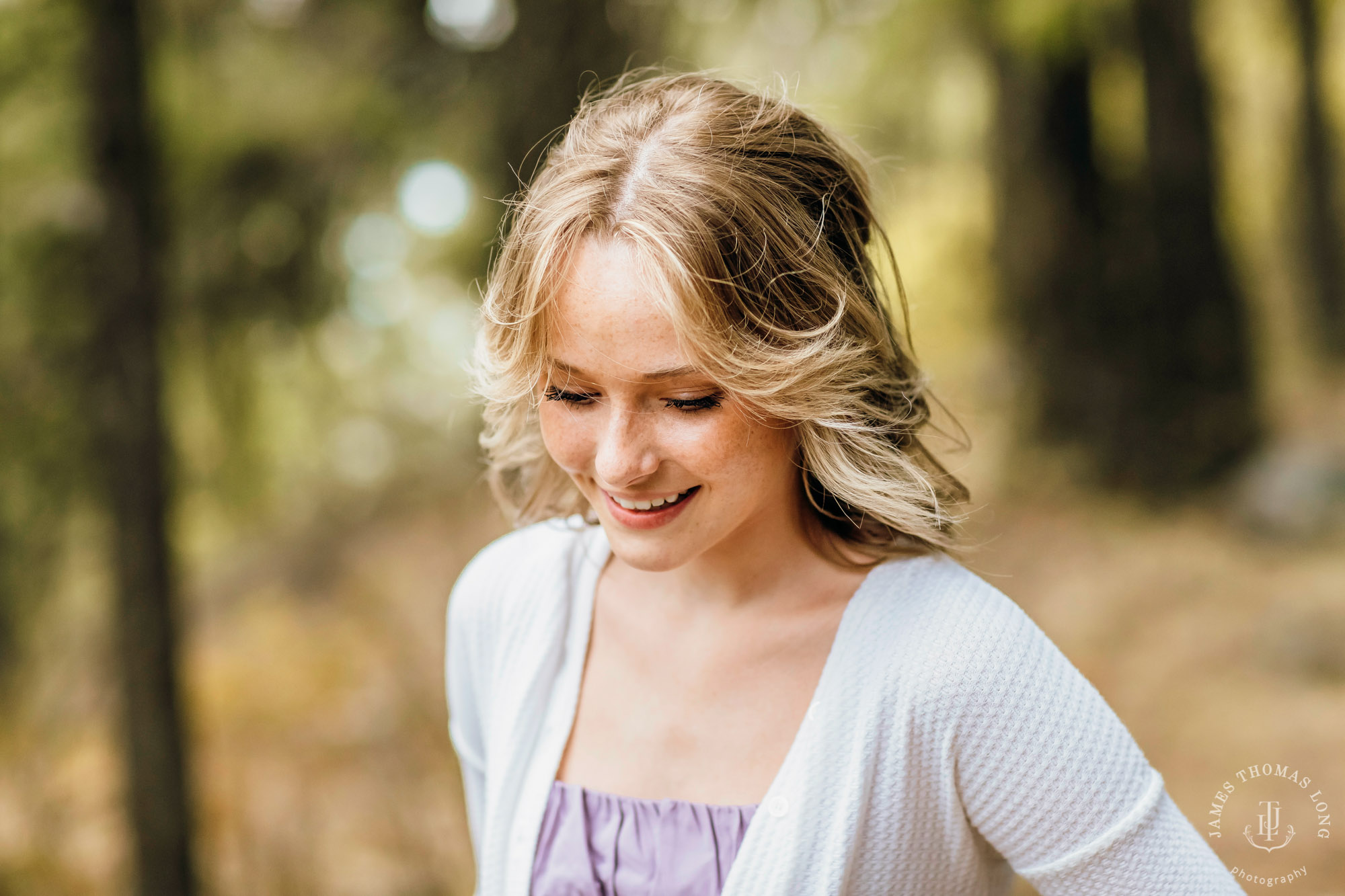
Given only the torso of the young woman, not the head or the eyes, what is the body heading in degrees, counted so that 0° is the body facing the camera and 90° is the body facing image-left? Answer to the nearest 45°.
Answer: approximately 45°

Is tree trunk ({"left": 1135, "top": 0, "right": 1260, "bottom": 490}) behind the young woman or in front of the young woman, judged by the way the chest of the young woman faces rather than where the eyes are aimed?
behind

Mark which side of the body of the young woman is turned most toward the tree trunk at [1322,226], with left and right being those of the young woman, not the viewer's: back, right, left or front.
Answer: back
